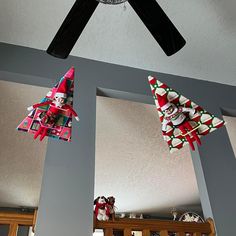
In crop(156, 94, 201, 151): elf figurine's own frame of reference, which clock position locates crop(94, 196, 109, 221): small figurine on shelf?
The small figurine on shelf is roughly at 4 o'clock from the elf figurine.

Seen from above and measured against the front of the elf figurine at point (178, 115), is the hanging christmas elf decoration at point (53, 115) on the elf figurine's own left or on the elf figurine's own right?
on the elf figurine's own right

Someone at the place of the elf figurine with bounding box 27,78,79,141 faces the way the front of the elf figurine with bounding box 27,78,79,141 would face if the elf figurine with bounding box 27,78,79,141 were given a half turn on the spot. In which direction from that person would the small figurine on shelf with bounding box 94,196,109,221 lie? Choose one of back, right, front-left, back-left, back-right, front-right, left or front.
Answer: front-right

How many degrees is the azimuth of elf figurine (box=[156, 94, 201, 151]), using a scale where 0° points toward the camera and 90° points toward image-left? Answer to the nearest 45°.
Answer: approximately 0°

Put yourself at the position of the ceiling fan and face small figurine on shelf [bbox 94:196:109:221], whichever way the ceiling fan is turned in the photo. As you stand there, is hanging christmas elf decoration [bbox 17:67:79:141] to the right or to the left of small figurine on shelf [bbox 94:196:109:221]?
left

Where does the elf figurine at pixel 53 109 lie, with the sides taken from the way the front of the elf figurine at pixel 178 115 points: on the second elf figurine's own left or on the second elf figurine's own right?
on the second elf figurine's own right

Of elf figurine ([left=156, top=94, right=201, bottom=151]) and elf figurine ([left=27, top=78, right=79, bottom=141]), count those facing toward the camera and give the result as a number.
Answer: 2

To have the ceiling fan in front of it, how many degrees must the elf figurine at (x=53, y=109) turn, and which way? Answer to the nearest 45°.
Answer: approximately 45° to its left
